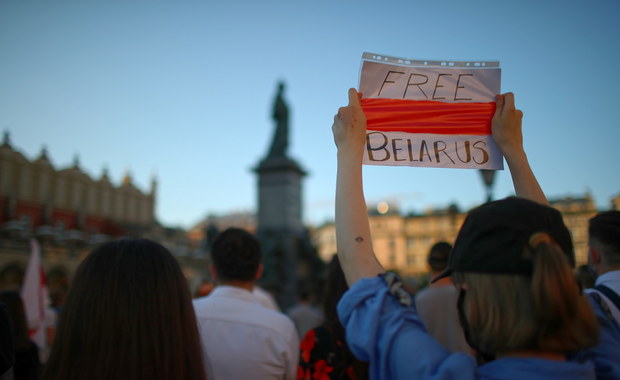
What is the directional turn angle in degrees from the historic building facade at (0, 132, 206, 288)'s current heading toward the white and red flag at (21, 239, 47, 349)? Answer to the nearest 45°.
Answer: approximately 45° to its right

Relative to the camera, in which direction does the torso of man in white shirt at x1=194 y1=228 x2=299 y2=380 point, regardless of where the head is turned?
away from the camera

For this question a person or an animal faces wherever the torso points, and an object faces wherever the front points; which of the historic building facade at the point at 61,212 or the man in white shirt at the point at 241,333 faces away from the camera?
the man in white shirt

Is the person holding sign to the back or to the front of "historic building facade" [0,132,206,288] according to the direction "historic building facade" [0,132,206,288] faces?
to the front

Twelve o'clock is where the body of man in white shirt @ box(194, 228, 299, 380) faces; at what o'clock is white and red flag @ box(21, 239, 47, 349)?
The white and red flag is roughly at 11 o'clock from the man in white shirt.

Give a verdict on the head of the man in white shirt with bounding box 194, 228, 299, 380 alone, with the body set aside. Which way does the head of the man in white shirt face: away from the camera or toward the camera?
away from the camera

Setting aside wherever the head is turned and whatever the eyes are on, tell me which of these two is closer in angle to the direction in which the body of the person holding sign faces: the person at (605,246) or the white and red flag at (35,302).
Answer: the white and red flag

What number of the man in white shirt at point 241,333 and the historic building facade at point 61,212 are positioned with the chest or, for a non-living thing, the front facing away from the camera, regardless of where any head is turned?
1

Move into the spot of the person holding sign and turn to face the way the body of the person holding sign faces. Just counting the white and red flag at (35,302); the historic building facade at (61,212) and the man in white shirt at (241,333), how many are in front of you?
3

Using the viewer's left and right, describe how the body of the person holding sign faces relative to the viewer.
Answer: facing away from the viewer and to the left of the viewer

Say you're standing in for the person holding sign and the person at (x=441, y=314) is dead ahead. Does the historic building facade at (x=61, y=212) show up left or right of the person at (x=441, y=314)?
left

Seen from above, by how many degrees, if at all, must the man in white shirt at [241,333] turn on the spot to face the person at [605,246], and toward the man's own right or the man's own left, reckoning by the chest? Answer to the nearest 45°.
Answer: approximately 90° to the man's own right

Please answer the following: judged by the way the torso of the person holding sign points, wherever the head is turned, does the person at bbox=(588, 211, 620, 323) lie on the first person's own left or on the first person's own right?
on the first person's own right

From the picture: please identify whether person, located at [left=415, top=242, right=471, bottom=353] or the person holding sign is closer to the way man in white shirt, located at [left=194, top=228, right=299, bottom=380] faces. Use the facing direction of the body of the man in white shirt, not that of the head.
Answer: the person

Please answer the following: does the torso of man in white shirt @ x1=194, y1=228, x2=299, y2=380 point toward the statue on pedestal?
yes

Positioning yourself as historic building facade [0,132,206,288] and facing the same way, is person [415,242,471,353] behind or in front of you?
in front
